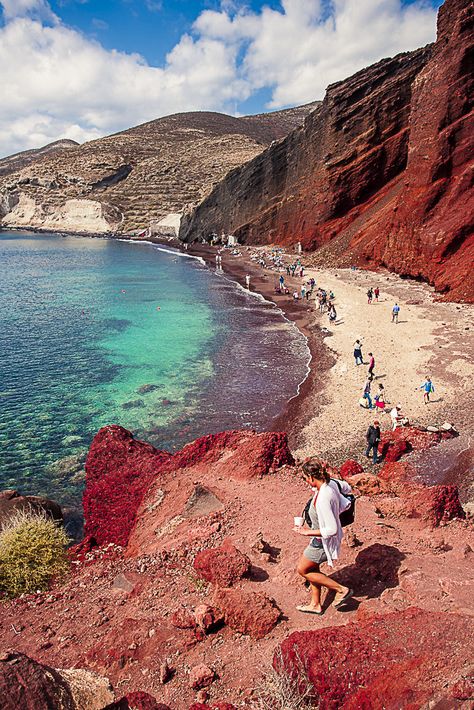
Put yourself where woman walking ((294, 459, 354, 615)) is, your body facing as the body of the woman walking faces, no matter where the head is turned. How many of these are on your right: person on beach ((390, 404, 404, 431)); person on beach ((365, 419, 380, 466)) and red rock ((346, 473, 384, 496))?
3

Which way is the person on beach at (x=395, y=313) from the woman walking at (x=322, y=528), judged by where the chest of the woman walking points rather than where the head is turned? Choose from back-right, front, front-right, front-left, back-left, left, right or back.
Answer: right

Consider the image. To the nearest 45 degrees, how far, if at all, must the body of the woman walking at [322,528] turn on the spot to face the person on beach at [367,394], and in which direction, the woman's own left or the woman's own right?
approximately 90° to the woman's own right

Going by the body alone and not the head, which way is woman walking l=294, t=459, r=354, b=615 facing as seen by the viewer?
to the viewer's left

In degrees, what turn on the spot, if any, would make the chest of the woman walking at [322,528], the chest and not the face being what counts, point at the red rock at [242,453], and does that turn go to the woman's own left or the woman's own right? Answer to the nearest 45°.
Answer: approximately 90° to the woman's own right

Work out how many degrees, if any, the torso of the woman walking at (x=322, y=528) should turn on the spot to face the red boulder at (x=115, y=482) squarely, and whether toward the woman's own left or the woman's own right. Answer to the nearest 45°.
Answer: approximately 45° to the woman's own right

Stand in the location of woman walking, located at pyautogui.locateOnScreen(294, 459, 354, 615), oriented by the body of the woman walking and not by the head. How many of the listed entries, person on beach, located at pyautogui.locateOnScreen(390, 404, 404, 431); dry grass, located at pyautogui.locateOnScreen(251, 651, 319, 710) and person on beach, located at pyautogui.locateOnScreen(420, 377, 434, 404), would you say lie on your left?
1

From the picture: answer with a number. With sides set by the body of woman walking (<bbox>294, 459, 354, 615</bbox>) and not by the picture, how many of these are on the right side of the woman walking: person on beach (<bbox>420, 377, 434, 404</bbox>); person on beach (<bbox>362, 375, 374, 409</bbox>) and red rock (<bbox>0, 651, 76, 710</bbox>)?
2

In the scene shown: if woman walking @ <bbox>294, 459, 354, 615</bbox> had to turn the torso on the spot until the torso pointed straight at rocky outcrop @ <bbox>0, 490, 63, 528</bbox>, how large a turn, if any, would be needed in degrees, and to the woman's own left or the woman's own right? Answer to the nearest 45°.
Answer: approximately 45° to the woman's own right

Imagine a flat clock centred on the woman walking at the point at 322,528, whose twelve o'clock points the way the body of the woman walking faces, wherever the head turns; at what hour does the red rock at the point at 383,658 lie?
The red rock is roughly at 8 o'clock from the woman walking.

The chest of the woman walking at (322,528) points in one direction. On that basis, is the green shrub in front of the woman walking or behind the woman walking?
in front

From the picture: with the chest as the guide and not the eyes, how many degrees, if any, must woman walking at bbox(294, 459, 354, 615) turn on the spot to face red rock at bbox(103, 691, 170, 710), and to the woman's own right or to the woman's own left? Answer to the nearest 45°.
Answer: approximately 45° to the woman's own left

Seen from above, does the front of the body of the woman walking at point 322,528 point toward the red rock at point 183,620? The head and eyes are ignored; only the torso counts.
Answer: yes
